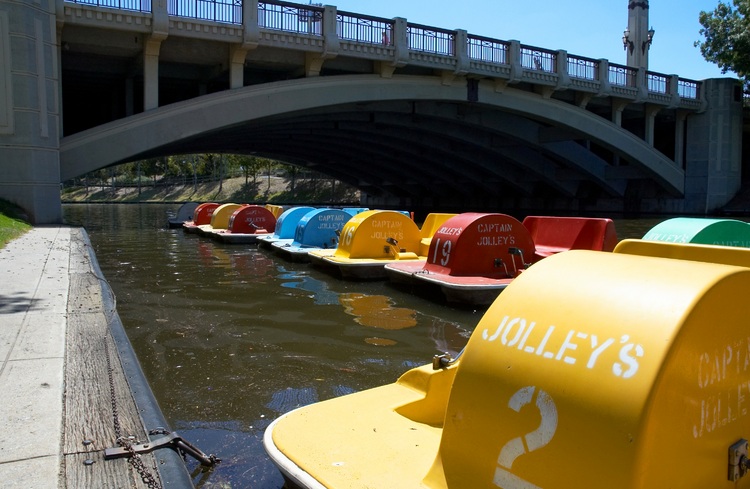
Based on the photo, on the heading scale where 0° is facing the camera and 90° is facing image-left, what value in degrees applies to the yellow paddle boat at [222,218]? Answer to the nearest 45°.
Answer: approximately 90°

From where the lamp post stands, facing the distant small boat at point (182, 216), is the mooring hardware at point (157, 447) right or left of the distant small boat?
left

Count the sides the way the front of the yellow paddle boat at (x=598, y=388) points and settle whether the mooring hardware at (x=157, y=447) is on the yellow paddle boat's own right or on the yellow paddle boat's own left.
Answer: on the yellow paddle boat's own right

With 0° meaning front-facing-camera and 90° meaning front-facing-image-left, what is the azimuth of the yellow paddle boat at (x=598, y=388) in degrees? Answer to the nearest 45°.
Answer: approximately 45°

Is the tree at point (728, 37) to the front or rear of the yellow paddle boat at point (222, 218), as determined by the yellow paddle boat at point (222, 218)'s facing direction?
to the rear

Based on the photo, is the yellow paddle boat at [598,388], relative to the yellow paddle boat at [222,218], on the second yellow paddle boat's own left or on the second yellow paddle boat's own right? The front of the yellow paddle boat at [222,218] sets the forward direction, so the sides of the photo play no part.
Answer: on the second yellow paddle boat's own left

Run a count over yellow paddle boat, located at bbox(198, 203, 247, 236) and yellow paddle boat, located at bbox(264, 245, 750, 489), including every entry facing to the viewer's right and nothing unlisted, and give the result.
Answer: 0

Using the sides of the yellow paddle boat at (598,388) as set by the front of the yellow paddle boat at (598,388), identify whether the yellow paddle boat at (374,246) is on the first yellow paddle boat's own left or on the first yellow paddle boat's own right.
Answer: on the first yellow paddle boat's own right

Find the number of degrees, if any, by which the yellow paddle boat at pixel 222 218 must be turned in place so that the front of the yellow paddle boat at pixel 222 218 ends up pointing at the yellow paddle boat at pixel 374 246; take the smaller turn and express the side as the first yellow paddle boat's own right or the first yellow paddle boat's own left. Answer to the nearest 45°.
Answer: approximately 90° to the first yellow paddle boat's own left
